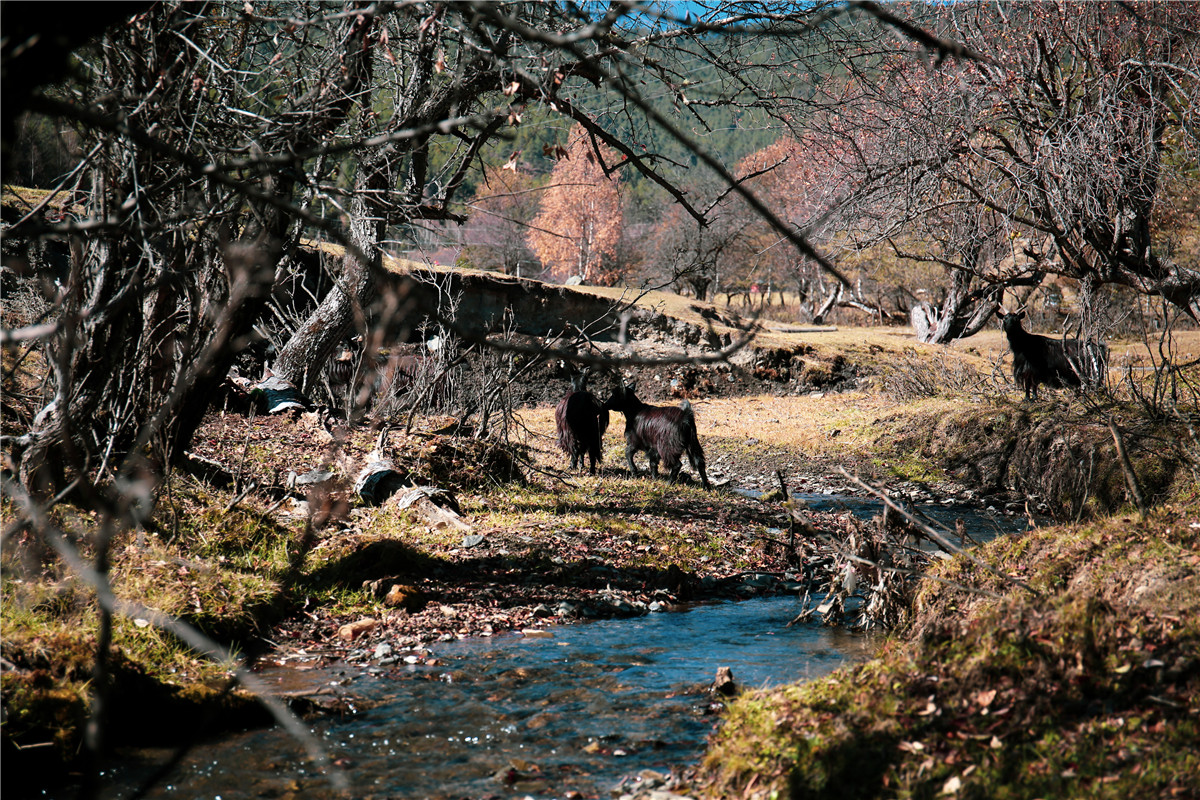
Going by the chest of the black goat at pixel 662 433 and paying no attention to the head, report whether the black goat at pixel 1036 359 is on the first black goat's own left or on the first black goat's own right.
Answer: on the first black goat's own right

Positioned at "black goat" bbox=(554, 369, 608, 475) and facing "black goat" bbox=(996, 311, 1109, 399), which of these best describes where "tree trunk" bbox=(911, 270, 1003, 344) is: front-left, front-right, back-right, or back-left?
front-left

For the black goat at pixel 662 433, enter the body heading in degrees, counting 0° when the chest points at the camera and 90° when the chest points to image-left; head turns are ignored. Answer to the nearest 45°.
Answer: approximately 135°

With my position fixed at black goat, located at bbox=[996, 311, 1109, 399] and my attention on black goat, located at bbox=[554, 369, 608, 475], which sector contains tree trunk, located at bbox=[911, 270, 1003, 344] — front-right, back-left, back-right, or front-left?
back-right

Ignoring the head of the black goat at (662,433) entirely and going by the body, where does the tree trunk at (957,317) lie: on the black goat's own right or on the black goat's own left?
on the black goat's own right

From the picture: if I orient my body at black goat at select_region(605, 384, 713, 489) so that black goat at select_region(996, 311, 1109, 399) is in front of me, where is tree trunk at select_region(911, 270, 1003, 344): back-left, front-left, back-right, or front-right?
front-left

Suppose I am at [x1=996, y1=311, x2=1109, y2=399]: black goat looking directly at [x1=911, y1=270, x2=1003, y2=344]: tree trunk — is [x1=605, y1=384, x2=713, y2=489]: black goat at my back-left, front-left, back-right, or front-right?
back-left
